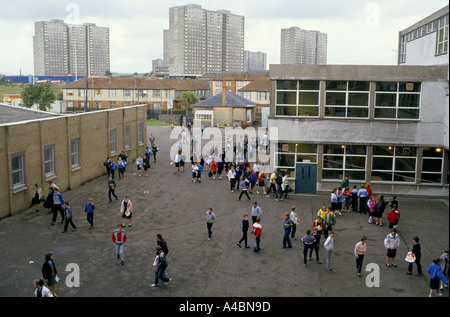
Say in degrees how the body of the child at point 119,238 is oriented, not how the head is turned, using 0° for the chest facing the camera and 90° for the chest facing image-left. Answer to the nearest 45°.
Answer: approximately 0°

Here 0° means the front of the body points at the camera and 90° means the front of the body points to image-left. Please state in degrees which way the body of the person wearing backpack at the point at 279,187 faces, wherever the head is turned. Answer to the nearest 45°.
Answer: approximately 180°

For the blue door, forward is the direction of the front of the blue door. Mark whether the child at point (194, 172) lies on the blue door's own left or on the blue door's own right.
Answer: on the blue door's own right

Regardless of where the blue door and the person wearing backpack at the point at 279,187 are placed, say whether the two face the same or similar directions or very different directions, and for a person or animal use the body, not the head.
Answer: very different directions

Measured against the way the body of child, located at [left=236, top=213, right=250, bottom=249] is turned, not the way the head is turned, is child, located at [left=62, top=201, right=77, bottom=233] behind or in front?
behind

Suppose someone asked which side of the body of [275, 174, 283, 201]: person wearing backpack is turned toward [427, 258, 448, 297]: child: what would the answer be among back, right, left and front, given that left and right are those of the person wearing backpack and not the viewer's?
back

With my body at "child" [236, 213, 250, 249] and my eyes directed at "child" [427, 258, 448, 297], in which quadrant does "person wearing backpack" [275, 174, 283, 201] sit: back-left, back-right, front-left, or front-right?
back-left

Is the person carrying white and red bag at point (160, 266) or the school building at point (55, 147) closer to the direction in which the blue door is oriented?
the person carrying white and red bag
